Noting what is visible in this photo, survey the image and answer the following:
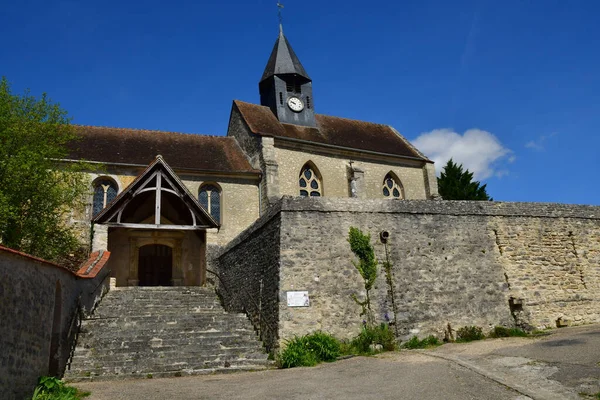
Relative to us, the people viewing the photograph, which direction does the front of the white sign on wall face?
facing the viewer

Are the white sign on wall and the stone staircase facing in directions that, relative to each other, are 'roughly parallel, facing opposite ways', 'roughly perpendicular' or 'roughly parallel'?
roughly parallel

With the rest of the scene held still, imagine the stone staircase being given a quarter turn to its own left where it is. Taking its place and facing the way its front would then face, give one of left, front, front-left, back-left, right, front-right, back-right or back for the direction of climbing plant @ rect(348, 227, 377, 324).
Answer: front

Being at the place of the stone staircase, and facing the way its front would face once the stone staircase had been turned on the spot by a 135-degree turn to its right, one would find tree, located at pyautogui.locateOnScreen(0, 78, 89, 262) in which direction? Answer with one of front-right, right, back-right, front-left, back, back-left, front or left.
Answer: front

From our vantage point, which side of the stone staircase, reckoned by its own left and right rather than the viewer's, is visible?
front

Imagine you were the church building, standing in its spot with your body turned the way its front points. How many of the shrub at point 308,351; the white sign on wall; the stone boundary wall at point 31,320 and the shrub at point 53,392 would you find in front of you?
4

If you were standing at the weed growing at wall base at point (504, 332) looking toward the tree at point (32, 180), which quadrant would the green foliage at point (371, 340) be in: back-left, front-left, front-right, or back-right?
front-left

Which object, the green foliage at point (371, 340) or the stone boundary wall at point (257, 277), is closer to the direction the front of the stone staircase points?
the green foliage

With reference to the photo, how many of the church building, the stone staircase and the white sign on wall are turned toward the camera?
3

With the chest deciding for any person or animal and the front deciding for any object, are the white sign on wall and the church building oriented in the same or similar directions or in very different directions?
same or similar directions

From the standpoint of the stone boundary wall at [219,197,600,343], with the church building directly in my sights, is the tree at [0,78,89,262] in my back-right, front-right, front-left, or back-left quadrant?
front-left

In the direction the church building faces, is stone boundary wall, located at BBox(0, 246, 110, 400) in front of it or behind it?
in front

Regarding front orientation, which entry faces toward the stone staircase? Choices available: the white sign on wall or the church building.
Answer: the church building

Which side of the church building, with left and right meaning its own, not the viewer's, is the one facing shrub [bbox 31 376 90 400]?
front
